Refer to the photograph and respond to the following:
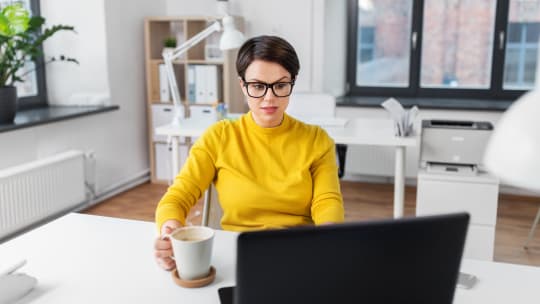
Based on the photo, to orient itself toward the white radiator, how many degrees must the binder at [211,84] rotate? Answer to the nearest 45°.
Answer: approximately 45° to its right

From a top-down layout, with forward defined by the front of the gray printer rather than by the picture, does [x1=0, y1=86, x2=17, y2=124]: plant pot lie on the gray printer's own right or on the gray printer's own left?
on the gray printer's own right

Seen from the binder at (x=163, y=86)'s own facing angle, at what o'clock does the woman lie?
The woman is roughly at 12 o'clock from the binder.

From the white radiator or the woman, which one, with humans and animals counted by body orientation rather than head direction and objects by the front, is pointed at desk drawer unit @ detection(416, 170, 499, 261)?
the white radiator

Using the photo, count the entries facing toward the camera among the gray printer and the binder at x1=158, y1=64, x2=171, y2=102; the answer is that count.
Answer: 2

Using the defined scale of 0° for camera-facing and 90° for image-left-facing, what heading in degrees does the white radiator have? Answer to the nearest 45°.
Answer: approximately 315°

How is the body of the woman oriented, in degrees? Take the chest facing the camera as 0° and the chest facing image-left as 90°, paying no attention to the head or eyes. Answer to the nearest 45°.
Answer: approximately 0°

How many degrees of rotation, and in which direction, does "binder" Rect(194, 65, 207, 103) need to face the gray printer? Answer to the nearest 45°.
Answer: approximately 45° to its left

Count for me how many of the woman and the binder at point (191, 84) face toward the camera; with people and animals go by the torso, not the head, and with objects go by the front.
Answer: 2

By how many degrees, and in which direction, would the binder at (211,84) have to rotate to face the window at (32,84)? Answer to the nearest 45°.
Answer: approximately 90° to its right
